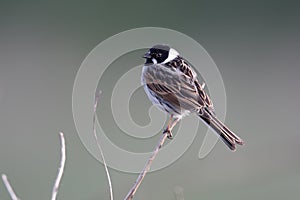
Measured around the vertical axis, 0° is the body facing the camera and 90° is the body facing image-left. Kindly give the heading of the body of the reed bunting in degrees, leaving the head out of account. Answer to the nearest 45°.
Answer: approximately 90°
